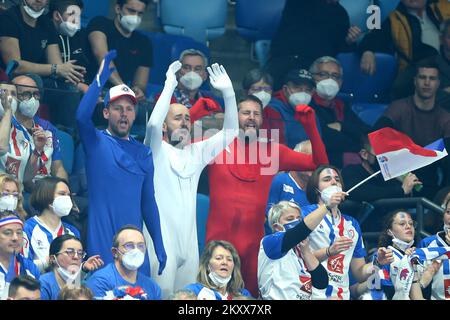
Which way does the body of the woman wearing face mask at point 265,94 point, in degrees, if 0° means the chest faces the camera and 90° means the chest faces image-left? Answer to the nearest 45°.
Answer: approximately 0°

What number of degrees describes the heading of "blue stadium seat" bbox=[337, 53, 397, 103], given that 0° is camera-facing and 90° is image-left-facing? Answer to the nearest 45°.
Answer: approximately 0°
